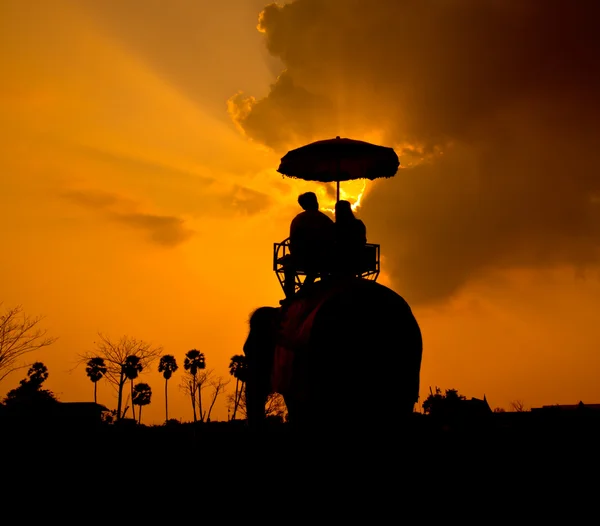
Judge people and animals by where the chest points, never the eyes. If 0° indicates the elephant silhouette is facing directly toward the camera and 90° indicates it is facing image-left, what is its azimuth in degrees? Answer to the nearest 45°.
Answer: approximately 90°
